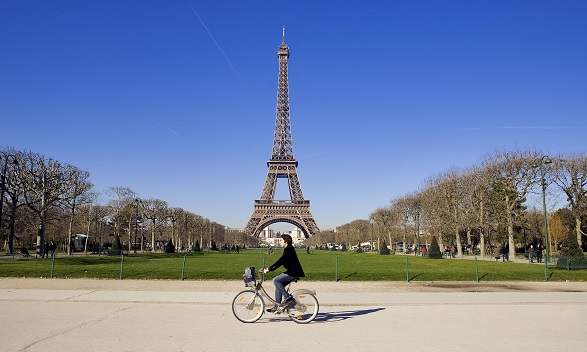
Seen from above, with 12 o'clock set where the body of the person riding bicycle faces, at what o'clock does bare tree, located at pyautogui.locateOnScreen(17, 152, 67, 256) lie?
The bare tree is roughly at 2 o'clock from the person riding bicycle.

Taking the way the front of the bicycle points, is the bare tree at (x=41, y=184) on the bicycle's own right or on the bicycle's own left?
on the bicycle's own right

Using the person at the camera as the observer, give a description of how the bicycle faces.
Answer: facing to the left of the viewer

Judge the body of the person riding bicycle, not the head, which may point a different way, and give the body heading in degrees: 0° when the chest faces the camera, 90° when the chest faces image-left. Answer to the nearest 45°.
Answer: approximately 90°
